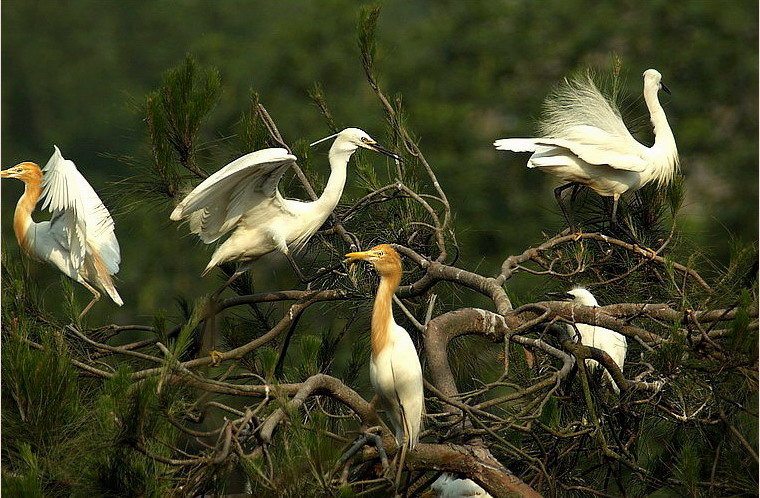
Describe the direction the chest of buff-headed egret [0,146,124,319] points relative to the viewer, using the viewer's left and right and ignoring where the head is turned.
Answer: facing to the left of the viewer

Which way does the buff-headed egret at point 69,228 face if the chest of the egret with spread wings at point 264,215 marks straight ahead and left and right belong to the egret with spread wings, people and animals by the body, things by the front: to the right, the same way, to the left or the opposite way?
the opposite way

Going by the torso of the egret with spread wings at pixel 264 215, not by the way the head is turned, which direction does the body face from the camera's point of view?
to the viewer's right

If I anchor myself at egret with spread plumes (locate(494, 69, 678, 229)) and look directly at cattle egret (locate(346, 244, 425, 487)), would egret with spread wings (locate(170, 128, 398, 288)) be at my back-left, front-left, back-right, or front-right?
front-right

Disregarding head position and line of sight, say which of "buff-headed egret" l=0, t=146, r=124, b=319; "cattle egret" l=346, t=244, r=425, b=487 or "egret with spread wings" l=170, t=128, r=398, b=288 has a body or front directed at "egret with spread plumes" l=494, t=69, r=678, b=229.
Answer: "egret with spread wings" l=170, t=128, r=398, b=288

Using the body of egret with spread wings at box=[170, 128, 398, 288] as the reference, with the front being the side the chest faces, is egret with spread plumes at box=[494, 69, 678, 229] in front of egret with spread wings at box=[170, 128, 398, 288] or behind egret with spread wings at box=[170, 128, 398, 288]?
in front

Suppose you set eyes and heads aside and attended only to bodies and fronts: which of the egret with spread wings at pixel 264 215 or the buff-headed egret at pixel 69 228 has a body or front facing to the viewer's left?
the buff-headed egret

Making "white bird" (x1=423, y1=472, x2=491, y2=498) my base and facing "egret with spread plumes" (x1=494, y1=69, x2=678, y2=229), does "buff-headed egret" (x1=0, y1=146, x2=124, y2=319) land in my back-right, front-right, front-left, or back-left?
front-left

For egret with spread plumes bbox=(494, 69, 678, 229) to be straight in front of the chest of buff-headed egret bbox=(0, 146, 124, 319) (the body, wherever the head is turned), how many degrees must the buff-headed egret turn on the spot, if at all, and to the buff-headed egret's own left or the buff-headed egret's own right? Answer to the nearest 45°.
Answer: approximately 135° to the buff-headed egret's own left

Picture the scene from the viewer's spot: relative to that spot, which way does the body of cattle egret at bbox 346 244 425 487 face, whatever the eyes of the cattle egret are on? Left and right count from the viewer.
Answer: facing to the left of the viewer

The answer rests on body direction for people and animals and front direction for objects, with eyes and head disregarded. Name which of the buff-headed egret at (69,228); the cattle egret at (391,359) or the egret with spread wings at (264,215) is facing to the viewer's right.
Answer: the egret with spread wings

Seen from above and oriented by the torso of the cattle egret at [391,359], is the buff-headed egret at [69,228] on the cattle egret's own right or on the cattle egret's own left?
on the cattle egret's own right

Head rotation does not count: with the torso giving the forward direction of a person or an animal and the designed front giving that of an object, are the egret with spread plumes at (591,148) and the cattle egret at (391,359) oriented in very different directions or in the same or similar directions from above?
very different directions

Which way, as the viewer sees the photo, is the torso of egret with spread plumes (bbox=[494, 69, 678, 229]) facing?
to the viewer's right

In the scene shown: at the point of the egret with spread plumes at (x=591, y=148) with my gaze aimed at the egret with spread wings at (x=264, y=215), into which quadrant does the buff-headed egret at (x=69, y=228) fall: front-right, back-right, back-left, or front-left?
front-right
